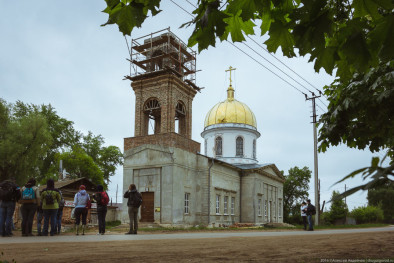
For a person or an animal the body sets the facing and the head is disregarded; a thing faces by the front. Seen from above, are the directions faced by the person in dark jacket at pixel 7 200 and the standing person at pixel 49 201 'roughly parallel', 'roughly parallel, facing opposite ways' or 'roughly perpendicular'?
roughly parallel

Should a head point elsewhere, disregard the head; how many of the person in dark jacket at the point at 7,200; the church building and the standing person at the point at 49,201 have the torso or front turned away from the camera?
2

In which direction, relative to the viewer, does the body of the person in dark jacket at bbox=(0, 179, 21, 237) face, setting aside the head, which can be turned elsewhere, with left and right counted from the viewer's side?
facing away from the viewer

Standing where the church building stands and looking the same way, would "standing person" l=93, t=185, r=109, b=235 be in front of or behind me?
in front

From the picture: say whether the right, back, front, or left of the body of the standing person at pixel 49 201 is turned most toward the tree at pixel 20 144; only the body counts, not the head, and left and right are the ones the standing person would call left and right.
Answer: front

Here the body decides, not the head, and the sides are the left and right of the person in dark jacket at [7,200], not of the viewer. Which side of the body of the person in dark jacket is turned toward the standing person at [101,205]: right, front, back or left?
right

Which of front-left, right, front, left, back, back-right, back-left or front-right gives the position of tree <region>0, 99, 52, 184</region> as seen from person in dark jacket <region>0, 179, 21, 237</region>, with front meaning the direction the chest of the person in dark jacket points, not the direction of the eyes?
front

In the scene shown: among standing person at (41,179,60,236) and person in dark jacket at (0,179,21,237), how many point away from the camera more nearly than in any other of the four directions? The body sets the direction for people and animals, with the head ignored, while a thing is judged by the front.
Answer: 2

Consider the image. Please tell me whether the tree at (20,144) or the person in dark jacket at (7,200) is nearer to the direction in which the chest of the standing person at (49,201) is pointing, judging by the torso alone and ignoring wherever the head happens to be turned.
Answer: the tree

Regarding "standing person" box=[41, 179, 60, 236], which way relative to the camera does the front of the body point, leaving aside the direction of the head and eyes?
away from the camera

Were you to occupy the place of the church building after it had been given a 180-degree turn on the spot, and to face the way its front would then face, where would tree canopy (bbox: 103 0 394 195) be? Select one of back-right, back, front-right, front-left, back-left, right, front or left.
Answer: back-right

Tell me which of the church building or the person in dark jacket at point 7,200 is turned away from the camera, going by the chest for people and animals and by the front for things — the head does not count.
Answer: the person in dark jacket

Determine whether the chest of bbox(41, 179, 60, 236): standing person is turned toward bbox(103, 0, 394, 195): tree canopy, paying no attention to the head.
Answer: no

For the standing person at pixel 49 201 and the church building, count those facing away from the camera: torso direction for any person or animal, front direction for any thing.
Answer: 1

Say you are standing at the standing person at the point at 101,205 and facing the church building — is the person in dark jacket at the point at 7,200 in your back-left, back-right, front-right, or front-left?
back-left
